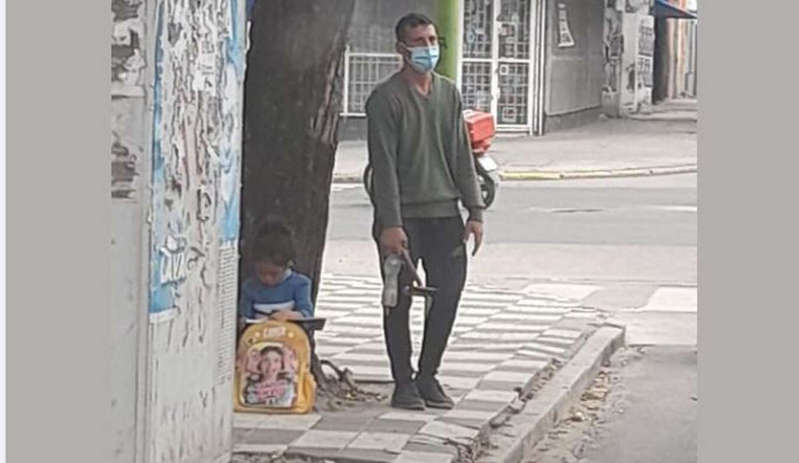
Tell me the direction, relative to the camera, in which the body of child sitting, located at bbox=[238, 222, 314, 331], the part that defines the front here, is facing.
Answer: toward the camera

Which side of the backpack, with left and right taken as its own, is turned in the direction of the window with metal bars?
back

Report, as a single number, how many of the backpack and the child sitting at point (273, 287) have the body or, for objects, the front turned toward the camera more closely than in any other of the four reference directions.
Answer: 2

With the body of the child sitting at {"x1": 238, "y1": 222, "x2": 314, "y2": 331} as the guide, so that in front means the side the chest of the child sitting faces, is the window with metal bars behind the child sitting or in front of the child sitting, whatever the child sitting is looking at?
behind

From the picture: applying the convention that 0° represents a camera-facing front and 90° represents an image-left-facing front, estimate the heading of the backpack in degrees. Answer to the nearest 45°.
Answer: approximately 0°

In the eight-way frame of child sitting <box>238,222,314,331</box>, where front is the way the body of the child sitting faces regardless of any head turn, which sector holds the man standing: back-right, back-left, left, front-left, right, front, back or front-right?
left
